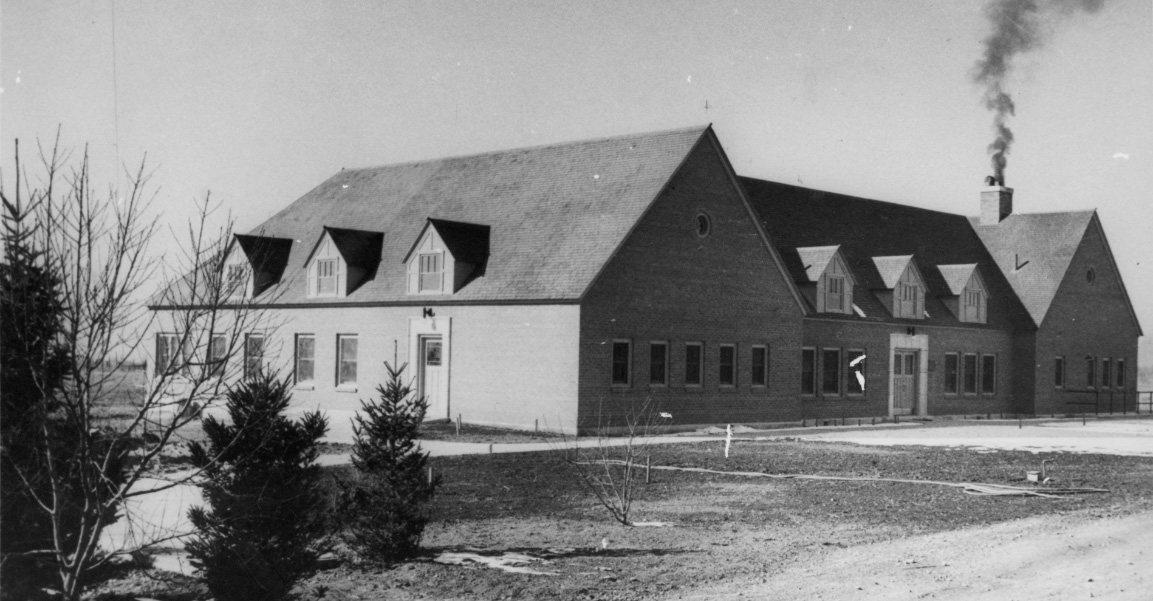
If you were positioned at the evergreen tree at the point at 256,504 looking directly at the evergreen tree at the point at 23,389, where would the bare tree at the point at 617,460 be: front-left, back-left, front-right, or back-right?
back-right

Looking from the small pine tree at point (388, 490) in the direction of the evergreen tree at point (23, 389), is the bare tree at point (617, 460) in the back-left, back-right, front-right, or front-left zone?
back-right
